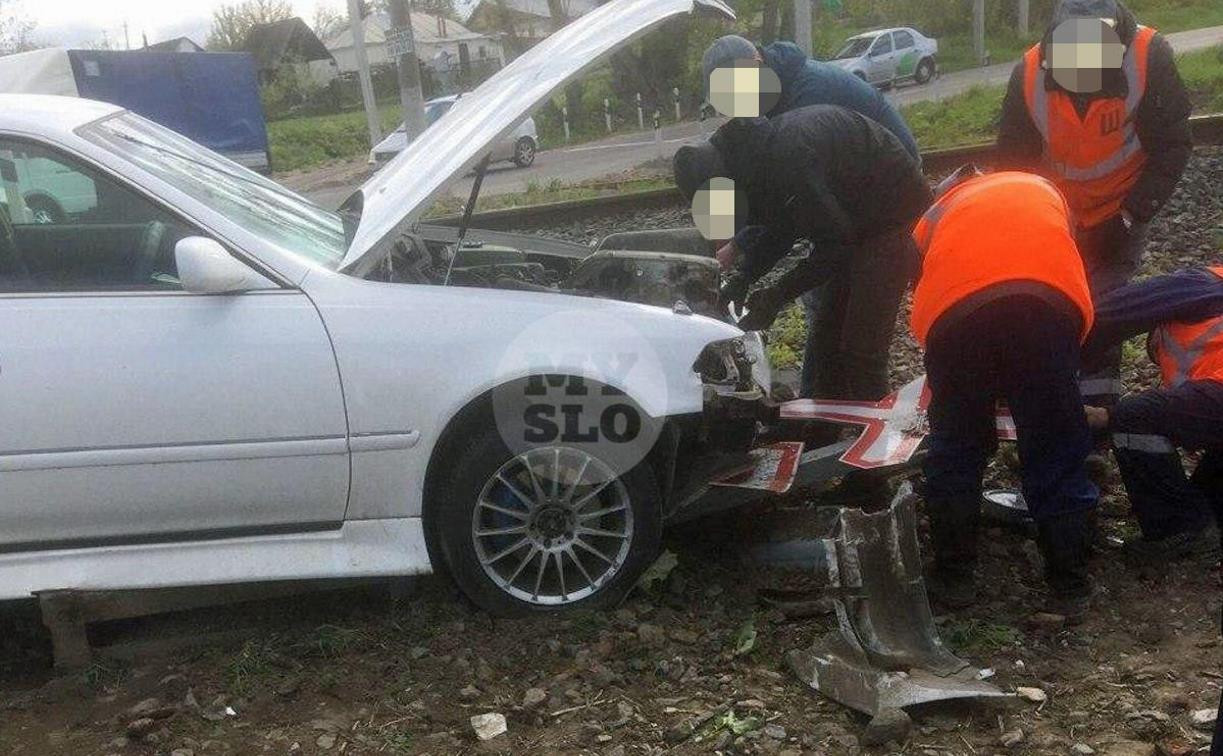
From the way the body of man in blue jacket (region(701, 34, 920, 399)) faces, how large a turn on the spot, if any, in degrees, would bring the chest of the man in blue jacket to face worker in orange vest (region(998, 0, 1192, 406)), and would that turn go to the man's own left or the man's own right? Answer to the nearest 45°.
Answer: approximately 180°

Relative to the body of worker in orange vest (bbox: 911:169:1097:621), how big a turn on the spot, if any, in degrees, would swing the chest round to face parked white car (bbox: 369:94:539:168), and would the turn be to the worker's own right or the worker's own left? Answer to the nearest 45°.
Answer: approximately 45° to the worker's own left

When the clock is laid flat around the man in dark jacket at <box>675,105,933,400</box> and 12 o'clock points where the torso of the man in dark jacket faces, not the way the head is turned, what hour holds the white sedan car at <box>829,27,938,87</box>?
The white sedan car is roughly at 3 o'clock from the man in dark jacket.

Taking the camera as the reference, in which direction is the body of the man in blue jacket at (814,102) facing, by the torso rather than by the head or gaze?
to the viewer's left

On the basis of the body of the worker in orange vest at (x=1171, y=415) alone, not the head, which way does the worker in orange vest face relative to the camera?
to the viewer's left

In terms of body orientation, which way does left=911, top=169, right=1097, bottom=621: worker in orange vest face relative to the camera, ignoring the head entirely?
away from the camera

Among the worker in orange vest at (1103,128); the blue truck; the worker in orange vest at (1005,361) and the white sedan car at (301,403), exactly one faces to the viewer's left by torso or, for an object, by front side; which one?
the blue truck

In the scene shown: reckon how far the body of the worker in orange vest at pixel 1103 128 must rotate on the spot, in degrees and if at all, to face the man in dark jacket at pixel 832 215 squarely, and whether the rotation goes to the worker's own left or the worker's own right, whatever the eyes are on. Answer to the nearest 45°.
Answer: approximately 90° to the worker's own right

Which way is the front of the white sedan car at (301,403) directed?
to the viewer's right

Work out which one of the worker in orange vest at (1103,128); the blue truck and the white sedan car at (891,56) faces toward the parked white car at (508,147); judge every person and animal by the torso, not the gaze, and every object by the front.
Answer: the white sedan car

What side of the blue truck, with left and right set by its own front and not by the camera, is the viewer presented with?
left

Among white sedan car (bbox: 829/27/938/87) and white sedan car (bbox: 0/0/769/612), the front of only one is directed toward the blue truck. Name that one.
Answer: white sedan car (bbox: 829/27/938/87)
